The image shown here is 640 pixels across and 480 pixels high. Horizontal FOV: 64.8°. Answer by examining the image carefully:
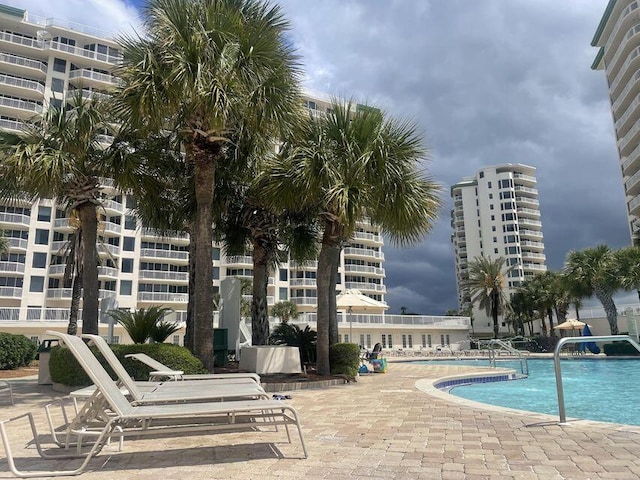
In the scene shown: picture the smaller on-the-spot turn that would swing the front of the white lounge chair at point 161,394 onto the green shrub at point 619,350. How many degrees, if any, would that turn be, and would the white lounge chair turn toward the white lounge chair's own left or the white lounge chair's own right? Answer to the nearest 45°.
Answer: approximately 45° to the white lounge chair's own left

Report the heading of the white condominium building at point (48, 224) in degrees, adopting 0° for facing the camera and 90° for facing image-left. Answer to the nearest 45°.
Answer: approximately 315°

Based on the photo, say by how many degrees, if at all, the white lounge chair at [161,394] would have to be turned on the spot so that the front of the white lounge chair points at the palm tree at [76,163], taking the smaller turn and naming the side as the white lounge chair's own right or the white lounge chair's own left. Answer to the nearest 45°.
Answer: approximately 90° to the white lounge chair's own left

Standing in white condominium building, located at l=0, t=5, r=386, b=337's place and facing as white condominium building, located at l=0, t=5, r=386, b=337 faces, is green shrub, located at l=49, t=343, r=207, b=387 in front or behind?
in front

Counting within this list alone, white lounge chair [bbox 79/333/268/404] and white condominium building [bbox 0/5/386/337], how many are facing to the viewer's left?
0

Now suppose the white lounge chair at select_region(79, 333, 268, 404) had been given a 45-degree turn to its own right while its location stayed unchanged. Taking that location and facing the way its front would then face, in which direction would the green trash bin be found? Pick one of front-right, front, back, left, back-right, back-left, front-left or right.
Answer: back-left

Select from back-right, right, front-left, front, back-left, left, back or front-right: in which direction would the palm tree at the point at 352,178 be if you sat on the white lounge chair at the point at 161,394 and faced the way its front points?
front-left

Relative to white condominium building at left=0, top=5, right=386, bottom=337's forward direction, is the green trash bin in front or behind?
in front

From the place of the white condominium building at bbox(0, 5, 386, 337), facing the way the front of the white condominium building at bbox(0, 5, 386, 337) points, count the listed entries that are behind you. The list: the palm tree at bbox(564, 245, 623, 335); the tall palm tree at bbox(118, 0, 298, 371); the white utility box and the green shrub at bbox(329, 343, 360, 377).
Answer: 0

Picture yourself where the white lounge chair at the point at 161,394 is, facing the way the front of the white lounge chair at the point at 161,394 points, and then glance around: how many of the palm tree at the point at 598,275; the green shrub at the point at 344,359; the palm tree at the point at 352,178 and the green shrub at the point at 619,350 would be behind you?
0

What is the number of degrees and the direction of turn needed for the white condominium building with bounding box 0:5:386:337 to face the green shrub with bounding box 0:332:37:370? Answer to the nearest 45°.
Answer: approximately 45° to its right

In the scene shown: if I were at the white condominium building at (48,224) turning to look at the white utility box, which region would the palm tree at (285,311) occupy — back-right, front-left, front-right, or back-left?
front-left

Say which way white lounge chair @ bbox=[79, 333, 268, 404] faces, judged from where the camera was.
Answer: facing to the right of the viewer

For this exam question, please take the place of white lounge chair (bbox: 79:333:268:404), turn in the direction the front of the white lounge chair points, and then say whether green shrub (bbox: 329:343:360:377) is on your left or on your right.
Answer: on your left

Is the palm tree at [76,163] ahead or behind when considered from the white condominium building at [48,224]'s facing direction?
ahead
